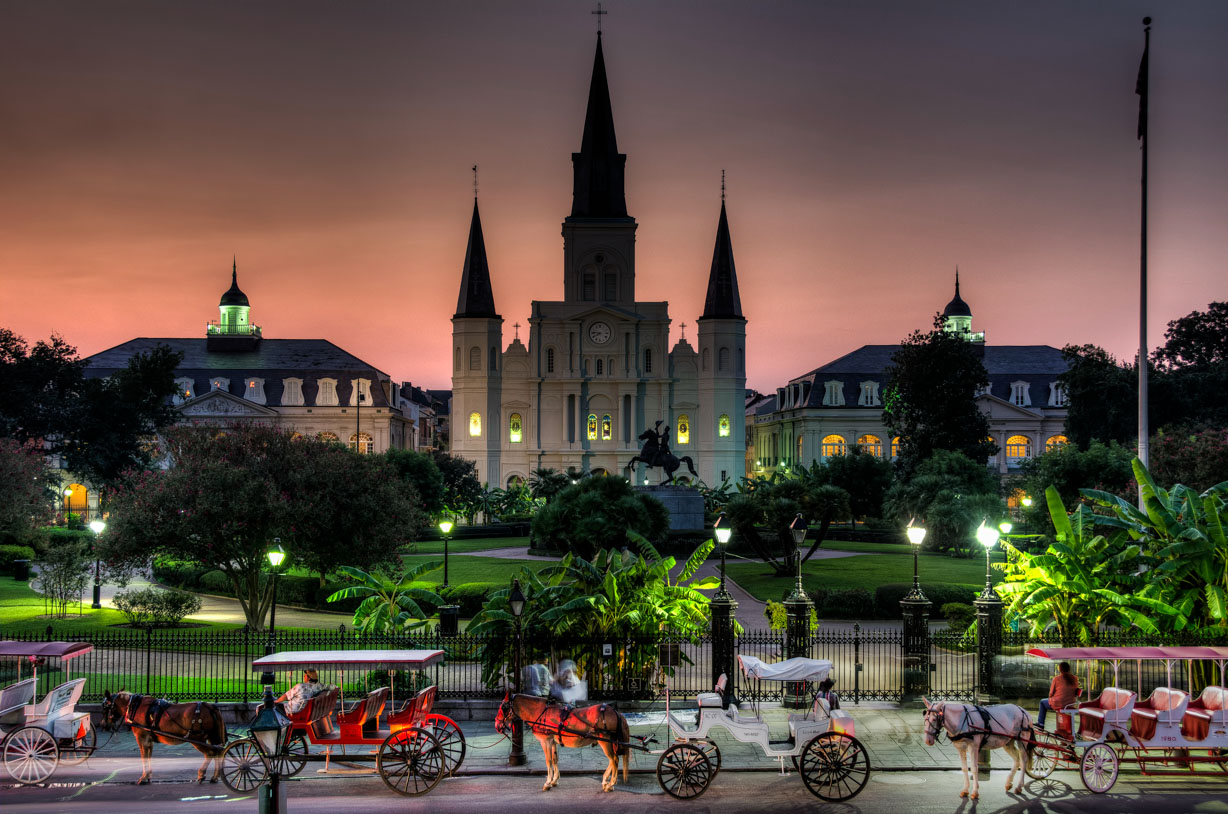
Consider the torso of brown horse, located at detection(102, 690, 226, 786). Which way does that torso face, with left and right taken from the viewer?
facing to the left of the viewer

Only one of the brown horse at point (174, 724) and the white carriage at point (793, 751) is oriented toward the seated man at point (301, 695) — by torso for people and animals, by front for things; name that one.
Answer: the white carriage

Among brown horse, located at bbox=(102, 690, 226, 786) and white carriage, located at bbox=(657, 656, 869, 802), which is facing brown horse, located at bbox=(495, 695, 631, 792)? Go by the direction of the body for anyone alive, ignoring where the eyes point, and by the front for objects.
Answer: the white carriage

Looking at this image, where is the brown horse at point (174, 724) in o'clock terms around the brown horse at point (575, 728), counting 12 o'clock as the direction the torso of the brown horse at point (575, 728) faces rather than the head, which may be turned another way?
the brown horse at point (174, 724) is roughly at 12 o'clock from the brown horse at point (575, 728).

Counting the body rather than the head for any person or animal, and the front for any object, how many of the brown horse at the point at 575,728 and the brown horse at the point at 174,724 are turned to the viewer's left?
2

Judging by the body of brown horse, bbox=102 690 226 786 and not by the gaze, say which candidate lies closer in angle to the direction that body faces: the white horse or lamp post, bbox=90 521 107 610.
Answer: the lamp post

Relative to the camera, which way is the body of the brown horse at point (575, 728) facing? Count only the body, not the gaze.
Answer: to the viewer's left

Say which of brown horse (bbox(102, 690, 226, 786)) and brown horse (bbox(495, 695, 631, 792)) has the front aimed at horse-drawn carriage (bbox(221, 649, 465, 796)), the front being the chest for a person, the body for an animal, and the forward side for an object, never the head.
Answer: brown horse (bbox(495, 695, 631, 792))

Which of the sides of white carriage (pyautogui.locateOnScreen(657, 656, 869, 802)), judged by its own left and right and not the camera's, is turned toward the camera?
left

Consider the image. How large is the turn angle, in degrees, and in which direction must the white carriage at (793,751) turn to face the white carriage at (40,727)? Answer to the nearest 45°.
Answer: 0° — it already faces it

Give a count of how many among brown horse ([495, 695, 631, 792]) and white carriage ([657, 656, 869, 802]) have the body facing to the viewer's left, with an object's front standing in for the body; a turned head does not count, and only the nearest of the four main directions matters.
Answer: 2
